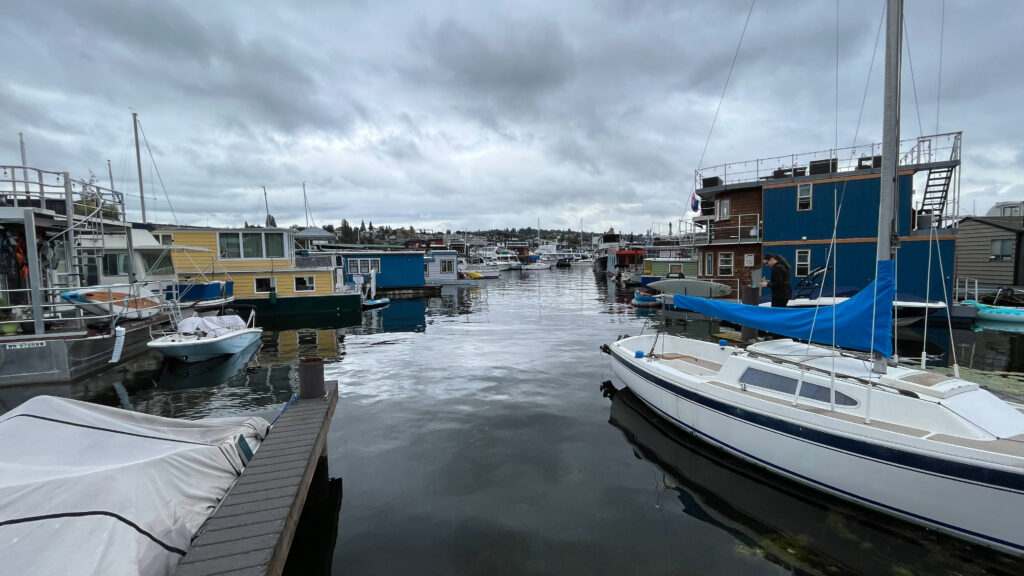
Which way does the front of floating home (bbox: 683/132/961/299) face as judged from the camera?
facing to the left of the viewer

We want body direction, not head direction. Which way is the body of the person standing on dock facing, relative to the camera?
to the viewer's left

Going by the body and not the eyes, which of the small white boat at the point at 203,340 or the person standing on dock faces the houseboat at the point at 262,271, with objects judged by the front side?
the person standing on dock

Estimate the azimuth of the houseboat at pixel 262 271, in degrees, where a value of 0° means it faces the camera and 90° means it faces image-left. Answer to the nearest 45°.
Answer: approximately 270°

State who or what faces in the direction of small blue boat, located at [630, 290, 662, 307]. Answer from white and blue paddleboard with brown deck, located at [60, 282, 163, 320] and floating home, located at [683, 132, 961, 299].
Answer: the floating home
